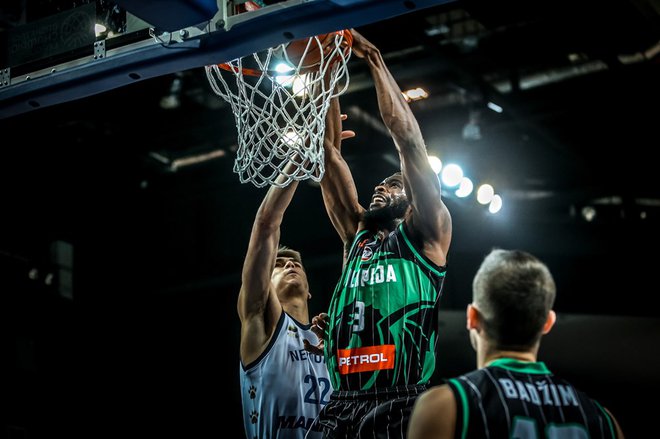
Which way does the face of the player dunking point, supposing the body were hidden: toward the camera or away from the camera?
toward the camera
